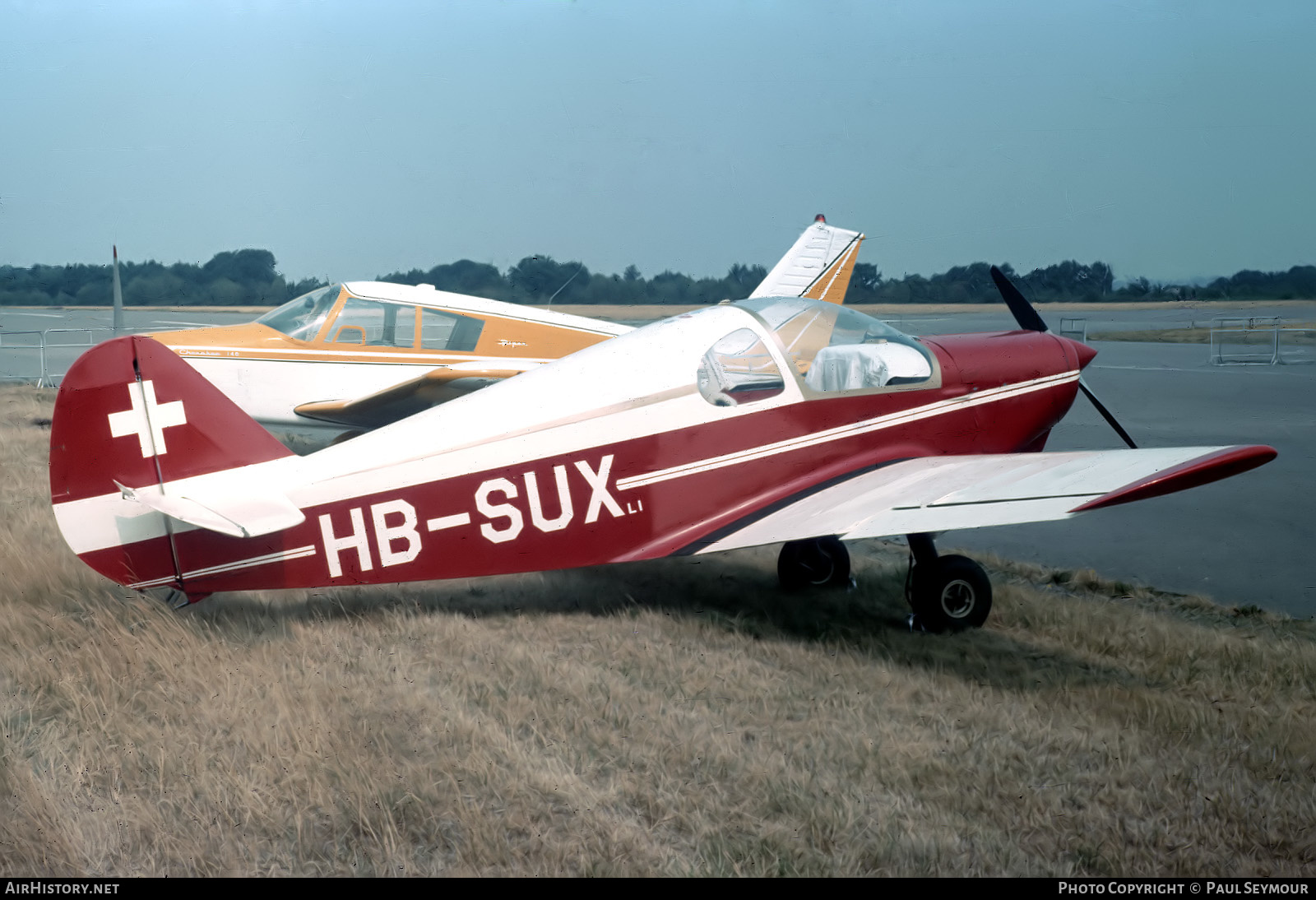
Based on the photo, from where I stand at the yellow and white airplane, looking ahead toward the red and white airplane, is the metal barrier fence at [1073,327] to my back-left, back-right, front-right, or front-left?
back-left

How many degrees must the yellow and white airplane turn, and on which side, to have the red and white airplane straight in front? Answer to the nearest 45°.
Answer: approximately 90° to its left

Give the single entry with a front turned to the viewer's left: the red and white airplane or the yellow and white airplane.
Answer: the yellow and white airplane

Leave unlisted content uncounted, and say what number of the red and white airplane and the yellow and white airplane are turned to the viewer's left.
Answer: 1

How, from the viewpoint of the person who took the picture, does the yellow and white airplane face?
facing to the left of the viewer

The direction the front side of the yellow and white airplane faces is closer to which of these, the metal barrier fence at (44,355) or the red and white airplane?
the metal barrier fence

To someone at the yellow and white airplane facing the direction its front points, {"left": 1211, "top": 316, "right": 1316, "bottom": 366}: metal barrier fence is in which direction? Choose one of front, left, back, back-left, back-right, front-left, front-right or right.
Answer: back-right

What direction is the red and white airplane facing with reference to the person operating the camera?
facing away from the viewer and to the right of the viewer

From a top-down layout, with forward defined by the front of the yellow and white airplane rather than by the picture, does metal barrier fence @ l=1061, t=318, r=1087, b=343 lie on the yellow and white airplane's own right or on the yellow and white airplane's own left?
on the yellow and white airplane's own right
